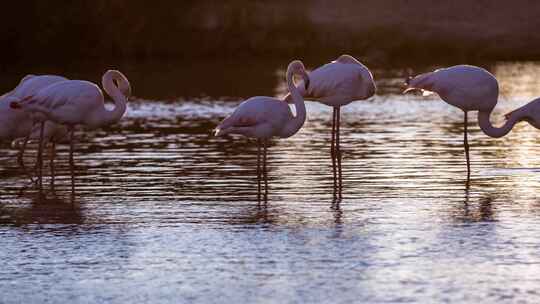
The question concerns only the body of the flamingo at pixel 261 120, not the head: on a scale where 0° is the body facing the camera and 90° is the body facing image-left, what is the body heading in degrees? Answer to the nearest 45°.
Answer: approximately 270°

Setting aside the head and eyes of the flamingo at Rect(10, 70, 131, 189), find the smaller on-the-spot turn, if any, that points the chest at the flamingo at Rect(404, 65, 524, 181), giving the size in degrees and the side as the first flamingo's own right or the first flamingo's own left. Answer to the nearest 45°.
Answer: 0° — it already faces it

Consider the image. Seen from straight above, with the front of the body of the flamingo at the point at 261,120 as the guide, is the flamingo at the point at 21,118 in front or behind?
behind

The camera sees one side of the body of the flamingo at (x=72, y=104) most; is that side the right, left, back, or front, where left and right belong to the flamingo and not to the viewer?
right

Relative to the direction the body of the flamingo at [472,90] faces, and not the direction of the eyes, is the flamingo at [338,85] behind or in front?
behind

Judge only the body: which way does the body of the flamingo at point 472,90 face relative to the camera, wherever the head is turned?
to the viewer's right

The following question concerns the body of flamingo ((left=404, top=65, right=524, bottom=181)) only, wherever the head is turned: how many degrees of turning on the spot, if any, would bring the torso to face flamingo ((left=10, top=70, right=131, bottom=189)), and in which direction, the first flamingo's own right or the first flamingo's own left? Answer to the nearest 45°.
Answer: approximately 180°
